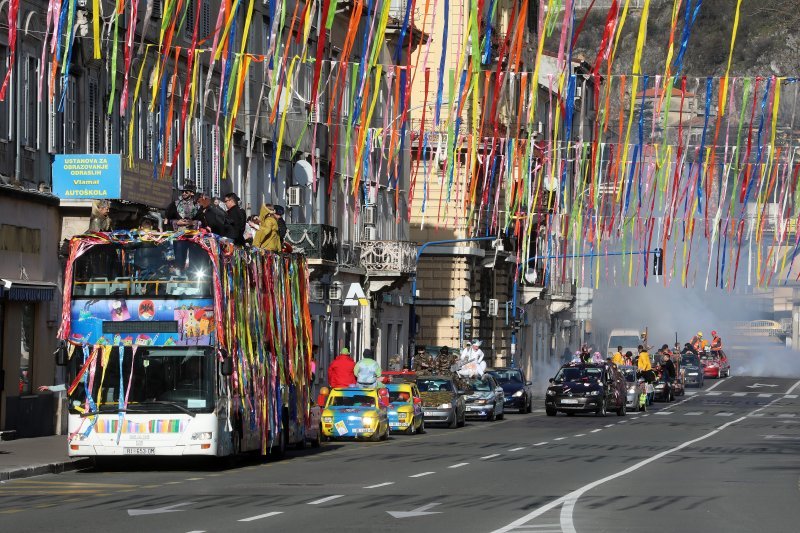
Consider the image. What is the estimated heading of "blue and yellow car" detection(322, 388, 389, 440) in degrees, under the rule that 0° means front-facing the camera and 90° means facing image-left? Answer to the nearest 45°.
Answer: approximately 0°

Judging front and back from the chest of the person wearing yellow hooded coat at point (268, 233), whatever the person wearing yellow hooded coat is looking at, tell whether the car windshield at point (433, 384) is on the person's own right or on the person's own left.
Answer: on the person's own left

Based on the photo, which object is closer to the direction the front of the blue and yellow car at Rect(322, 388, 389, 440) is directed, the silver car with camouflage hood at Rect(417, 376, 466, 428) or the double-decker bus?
the double-decker bus

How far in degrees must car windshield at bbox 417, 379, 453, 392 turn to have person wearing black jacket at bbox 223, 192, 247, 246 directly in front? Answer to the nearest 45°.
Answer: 0° — it already faces them

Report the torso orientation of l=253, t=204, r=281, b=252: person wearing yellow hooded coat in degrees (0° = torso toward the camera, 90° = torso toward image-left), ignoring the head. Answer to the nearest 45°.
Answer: approximately 315°
